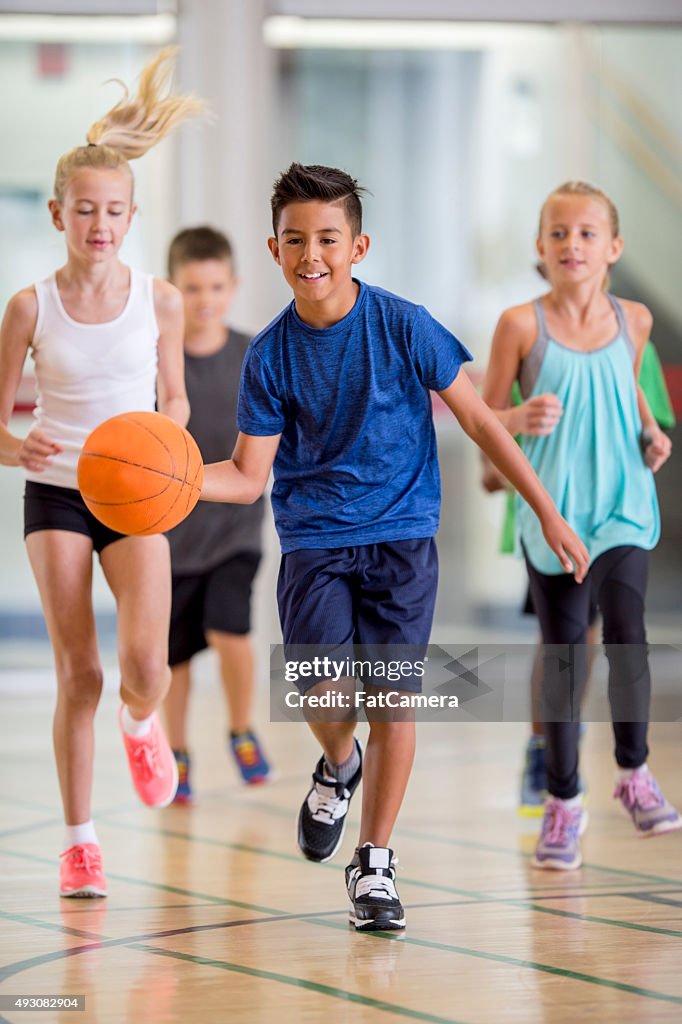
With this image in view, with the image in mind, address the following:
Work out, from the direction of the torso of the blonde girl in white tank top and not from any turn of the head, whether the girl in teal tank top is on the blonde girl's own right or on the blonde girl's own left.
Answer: on the blonde girl's own left

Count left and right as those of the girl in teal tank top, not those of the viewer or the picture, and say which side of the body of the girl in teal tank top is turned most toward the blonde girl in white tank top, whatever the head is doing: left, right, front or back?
right

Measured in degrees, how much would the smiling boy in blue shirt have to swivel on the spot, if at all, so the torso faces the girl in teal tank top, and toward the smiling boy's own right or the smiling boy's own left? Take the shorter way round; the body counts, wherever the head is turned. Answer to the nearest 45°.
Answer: approximately 135° to the smiling boy's own left

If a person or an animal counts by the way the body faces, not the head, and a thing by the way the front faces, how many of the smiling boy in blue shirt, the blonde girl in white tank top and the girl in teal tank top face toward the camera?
3

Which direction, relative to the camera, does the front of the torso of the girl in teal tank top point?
toward the camera

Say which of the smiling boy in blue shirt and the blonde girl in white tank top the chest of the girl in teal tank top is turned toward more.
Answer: the smiling boy in blue shirt

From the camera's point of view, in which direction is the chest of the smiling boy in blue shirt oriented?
toward the camera
